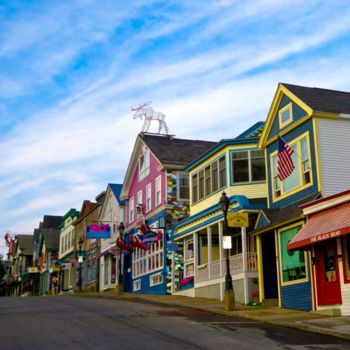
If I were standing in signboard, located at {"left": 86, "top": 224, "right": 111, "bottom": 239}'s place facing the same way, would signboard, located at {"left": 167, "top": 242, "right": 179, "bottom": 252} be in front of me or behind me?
in front

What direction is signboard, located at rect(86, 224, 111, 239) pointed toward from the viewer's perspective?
toward the camera

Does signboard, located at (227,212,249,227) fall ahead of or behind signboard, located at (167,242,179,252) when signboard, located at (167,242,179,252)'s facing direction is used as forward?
ahead

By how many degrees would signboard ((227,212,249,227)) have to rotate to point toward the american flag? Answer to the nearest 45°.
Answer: approximately 45° to its left

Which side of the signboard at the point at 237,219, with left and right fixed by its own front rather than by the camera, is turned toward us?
front

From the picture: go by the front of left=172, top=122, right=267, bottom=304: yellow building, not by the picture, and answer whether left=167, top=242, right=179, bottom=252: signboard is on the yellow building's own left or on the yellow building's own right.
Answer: on the yellow building's own right

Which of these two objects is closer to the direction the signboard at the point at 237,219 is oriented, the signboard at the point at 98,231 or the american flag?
the american flag

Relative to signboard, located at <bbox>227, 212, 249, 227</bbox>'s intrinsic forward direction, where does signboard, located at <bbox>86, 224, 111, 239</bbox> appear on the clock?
signboard, located at <bbox>86, 224, 111, 239</bbox> is roughly at 5 o'clock from signboard, located at <bbox>227, 212, 249, 227</bbox>.

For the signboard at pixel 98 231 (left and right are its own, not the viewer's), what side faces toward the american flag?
front

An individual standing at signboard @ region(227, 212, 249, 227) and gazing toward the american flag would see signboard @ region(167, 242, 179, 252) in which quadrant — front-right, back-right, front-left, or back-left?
back-left

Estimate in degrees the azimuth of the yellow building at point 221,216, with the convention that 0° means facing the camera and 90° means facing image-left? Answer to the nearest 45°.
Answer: approximately 45°
